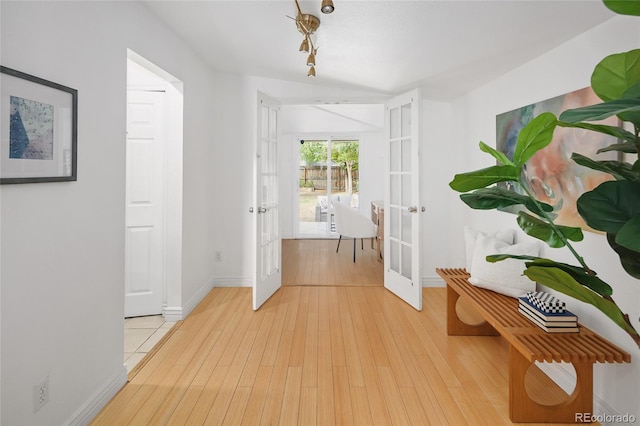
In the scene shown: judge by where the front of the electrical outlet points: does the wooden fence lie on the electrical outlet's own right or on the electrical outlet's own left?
on the electrical outlet's own left

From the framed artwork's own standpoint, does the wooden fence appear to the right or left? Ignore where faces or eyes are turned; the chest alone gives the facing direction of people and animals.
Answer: on its left

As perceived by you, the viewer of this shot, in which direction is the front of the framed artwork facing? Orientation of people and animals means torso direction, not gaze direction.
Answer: facing the viewer and to the right of the viewer

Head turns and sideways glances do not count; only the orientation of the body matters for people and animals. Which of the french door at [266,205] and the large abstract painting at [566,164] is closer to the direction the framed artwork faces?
the large abstract painting

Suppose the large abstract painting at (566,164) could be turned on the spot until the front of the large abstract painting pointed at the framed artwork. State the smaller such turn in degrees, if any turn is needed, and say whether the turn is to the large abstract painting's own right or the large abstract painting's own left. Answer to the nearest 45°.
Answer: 0° — it already faces it

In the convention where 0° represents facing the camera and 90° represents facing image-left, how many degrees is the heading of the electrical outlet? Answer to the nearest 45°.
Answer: approximately 315°

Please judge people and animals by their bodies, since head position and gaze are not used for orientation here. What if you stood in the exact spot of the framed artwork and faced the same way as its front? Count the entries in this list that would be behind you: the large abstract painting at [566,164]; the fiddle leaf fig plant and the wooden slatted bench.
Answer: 0

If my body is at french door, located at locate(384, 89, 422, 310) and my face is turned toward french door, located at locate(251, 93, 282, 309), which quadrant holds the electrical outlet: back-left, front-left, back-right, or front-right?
front-left

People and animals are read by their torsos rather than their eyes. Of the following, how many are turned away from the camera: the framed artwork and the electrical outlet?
0

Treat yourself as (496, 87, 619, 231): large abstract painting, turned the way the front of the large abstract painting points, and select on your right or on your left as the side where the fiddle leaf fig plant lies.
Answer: on your left
